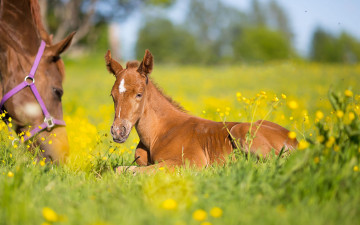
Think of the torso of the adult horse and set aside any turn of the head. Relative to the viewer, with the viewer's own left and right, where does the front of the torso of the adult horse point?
facing to the right of the viewer
